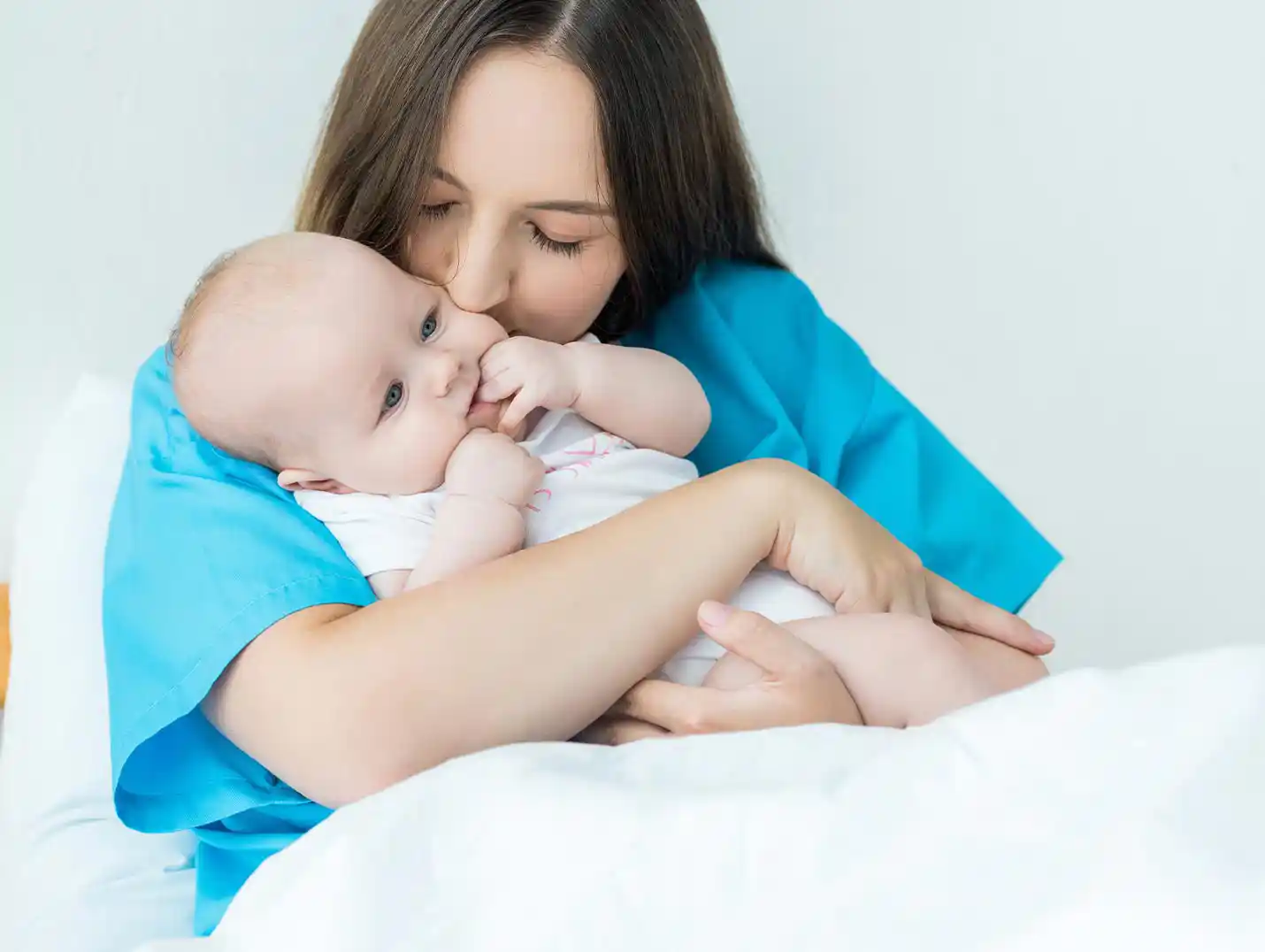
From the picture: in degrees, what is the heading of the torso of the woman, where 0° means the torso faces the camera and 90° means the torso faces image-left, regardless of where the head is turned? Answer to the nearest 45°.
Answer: approximately 0°
